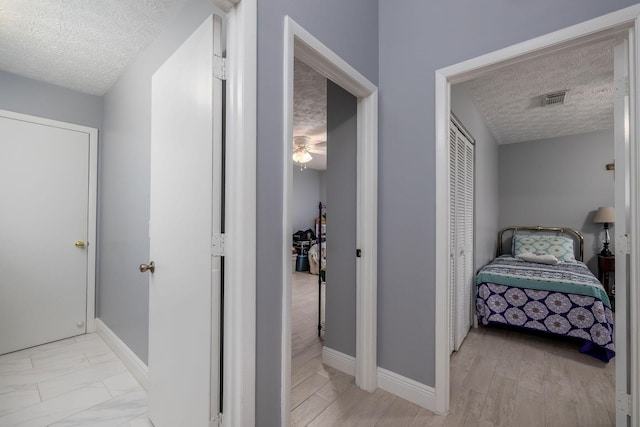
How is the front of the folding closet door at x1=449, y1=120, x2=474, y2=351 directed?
to the viewer's right

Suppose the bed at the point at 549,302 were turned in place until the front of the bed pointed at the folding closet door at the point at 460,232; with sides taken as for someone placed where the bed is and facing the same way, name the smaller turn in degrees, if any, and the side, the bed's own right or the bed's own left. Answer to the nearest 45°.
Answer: approximately 45° to the bed's own right

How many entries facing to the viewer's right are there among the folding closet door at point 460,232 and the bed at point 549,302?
1

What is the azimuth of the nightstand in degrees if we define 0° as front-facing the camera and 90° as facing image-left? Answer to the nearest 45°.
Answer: approximately 0°

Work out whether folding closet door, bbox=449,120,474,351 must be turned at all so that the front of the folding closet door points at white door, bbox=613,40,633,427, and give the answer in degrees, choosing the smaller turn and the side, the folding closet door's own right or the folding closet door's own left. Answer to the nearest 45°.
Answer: approximately 45° to the folding closet door's own right

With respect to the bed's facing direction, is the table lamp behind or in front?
behind

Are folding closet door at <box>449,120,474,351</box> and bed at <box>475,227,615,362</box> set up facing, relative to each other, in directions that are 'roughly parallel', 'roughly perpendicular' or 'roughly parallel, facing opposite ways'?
roughly perpendicular

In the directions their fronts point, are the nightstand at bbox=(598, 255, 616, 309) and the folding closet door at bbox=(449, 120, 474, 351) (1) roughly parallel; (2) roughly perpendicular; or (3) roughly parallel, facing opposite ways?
roughly perpendicular
